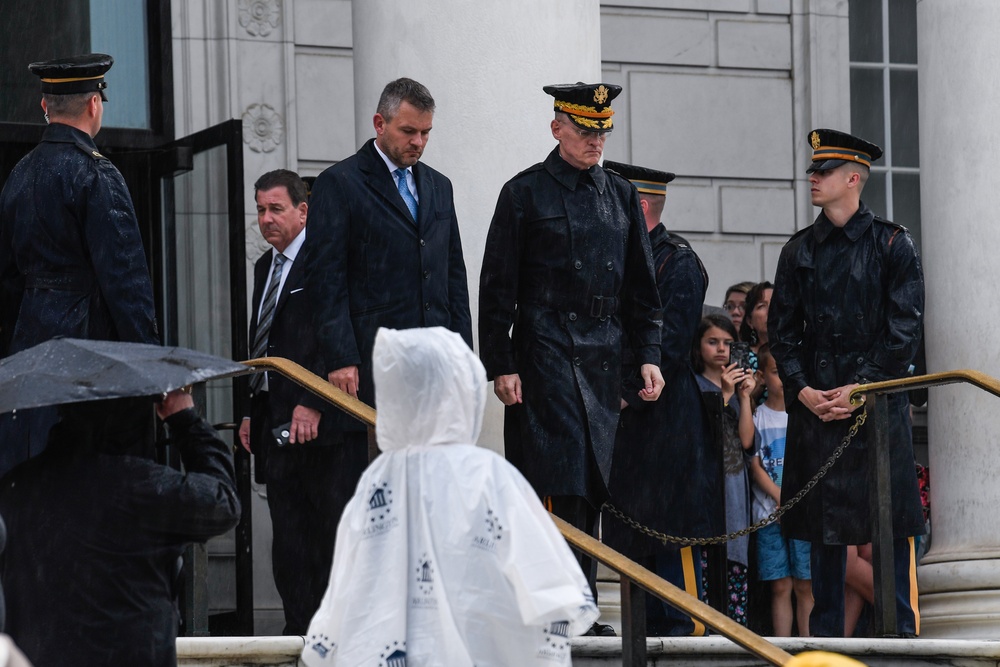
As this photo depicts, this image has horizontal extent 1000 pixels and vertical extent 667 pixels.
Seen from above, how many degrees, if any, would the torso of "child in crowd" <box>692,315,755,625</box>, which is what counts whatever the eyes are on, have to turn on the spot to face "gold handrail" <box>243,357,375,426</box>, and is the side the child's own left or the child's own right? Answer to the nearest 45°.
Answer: approximately 90° to the child's own right

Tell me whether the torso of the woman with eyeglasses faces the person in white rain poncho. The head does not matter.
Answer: yes

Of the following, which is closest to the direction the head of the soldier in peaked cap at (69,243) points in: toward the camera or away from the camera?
away from the camera

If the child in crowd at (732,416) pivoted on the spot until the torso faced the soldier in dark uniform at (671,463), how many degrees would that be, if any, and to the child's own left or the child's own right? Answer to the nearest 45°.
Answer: approximately 45° to the child's own right

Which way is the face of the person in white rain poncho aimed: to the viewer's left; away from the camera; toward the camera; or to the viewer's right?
away from the camera

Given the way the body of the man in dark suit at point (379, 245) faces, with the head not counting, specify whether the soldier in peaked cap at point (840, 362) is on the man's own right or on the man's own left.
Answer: on the man's own left

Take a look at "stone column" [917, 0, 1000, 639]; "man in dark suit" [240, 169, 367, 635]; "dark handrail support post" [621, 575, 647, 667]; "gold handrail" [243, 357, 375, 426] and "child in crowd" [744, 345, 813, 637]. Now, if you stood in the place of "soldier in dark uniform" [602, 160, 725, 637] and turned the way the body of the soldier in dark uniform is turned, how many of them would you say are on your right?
2
